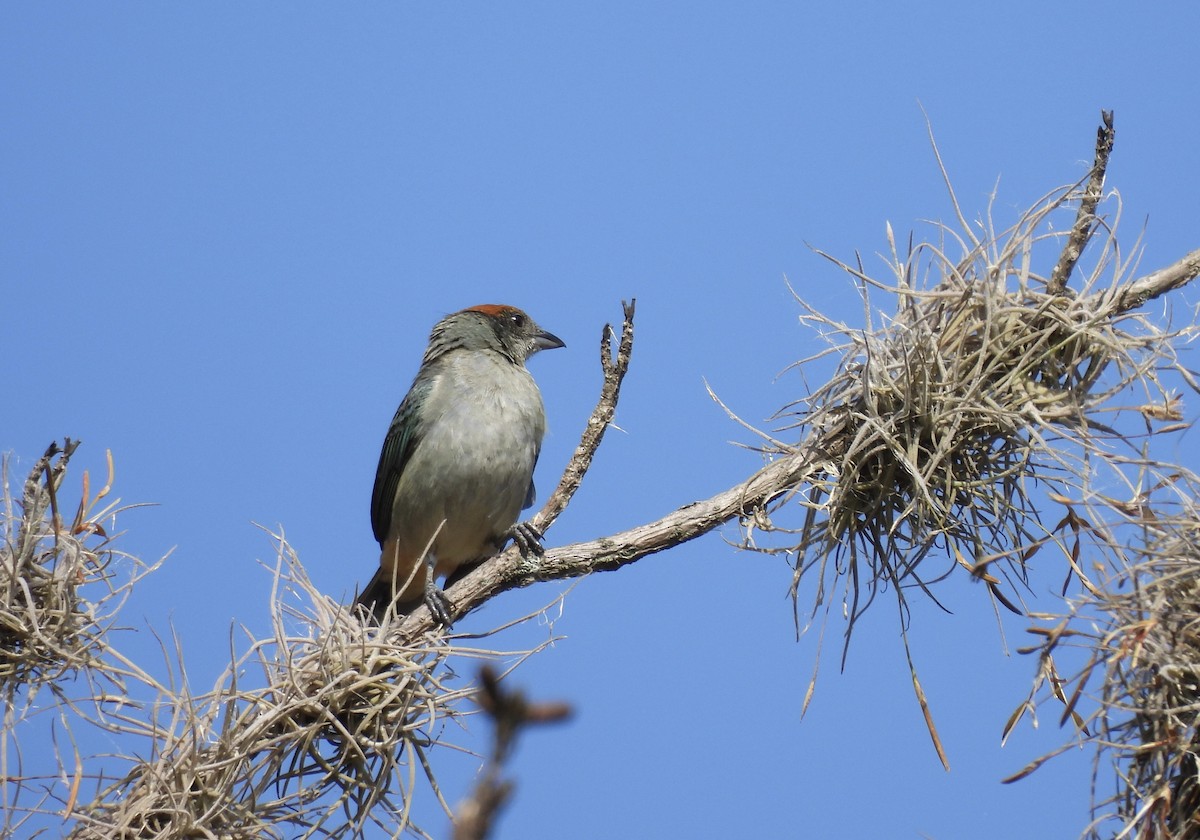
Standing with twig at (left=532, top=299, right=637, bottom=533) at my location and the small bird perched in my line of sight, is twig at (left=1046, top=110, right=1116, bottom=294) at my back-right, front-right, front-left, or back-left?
back-right

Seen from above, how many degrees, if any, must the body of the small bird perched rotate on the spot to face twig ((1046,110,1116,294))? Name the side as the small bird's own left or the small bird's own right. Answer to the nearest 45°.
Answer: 0° — it already faces it

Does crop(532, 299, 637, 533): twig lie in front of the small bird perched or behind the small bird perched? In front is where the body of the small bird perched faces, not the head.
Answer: in front

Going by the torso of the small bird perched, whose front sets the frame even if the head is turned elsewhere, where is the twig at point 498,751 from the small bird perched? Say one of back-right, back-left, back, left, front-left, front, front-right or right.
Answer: front-right
